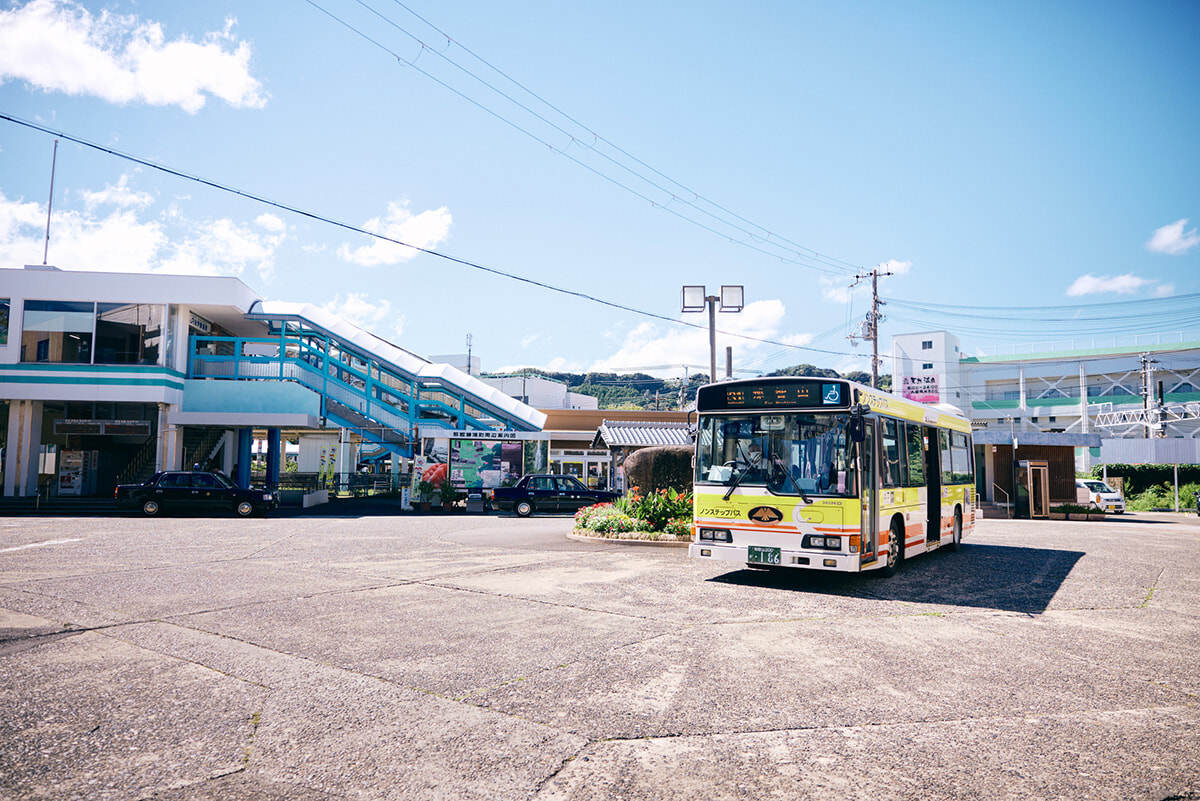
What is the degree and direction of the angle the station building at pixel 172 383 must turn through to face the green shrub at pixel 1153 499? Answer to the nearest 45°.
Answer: approximately 90° to its left

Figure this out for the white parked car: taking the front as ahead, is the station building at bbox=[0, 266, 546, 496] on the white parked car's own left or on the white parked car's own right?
on the white parked car's own right

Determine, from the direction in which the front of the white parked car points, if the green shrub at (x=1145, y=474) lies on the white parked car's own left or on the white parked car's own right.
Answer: on the white parked car's own left

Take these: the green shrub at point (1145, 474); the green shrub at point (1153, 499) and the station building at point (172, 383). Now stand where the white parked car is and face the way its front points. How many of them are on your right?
1

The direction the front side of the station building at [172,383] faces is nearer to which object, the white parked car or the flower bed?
the flower bed

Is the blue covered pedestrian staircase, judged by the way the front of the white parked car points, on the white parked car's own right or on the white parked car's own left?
on the white parked car's own right

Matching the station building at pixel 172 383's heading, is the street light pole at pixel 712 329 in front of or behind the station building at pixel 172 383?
in front

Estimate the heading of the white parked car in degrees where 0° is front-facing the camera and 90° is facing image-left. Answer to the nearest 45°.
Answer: approximately 315°

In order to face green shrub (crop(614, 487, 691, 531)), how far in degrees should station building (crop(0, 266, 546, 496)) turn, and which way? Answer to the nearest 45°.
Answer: approximately 45° to its left

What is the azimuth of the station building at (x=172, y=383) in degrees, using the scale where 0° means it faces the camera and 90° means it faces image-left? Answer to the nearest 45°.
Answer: approximately 0°

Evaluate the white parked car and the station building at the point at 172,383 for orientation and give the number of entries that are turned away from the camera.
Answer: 0
